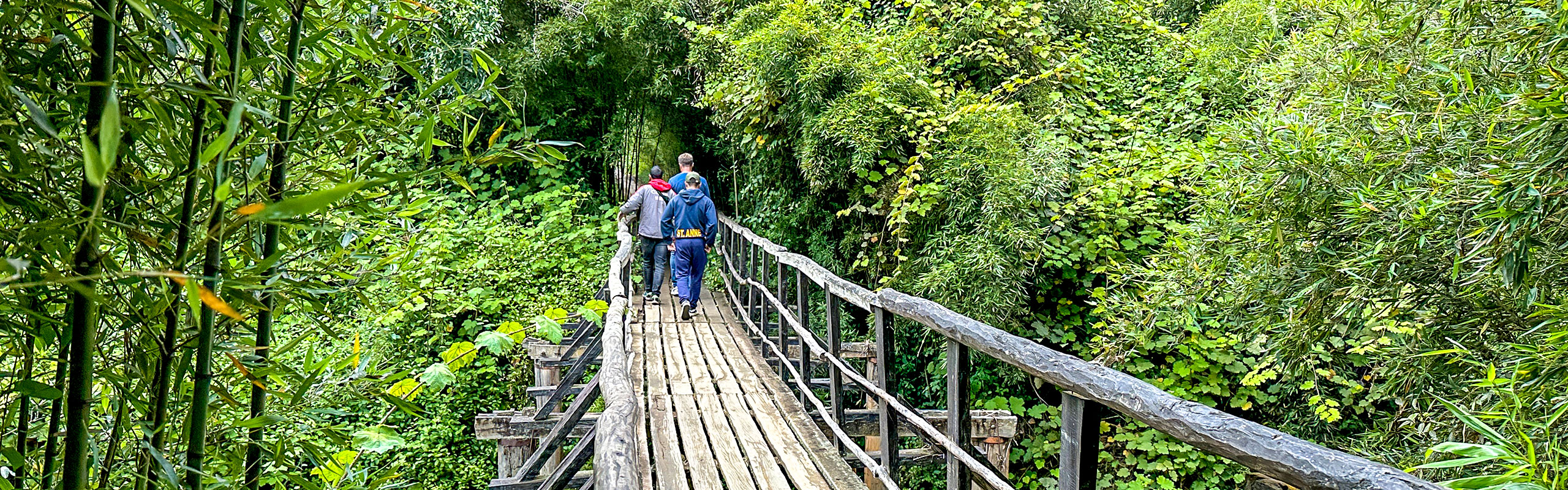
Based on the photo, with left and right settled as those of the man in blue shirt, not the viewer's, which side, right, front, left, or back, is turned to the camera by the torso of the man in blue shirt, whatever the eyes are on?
back

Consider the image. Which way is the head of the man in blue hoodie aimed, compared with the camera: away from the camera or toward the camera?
away from the camera

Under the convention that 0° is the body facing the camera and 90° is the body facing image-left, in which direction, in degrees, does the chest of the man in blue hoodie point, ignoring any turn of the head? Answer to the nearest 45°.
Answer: approximately 180°

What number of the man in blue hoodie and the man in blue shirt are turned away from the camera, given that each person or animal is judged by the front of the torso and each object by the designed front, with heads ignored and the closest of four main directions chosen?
2
